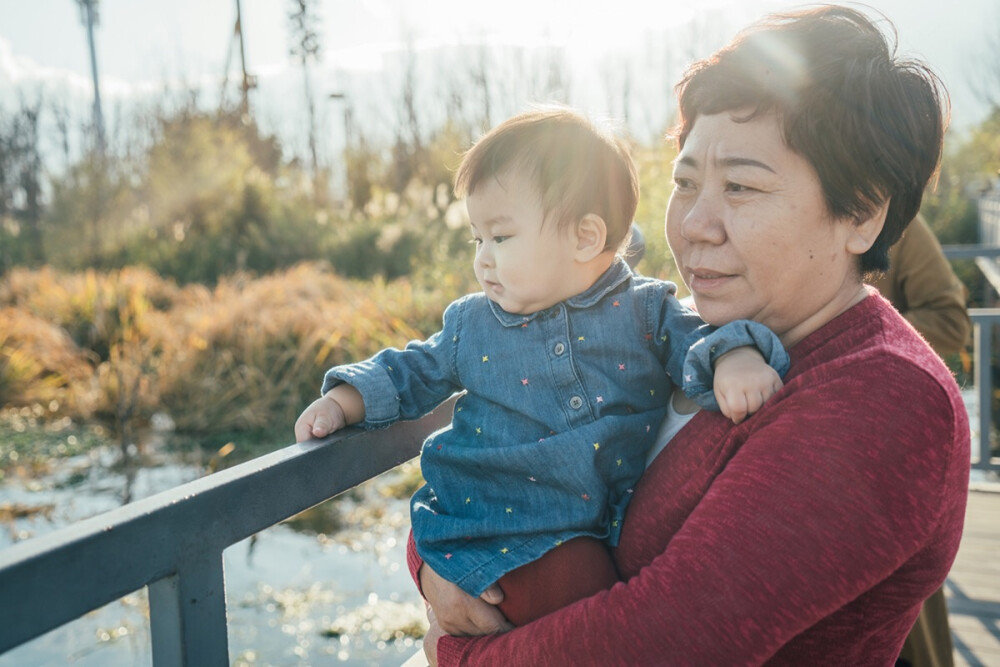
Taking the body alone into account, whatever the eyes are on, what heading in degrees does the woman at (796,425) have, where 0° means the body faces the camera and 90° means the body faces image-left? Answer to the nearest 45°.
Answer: approximately 90°

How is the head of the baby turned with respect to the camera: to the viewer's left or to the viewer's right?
to the viewer's left
